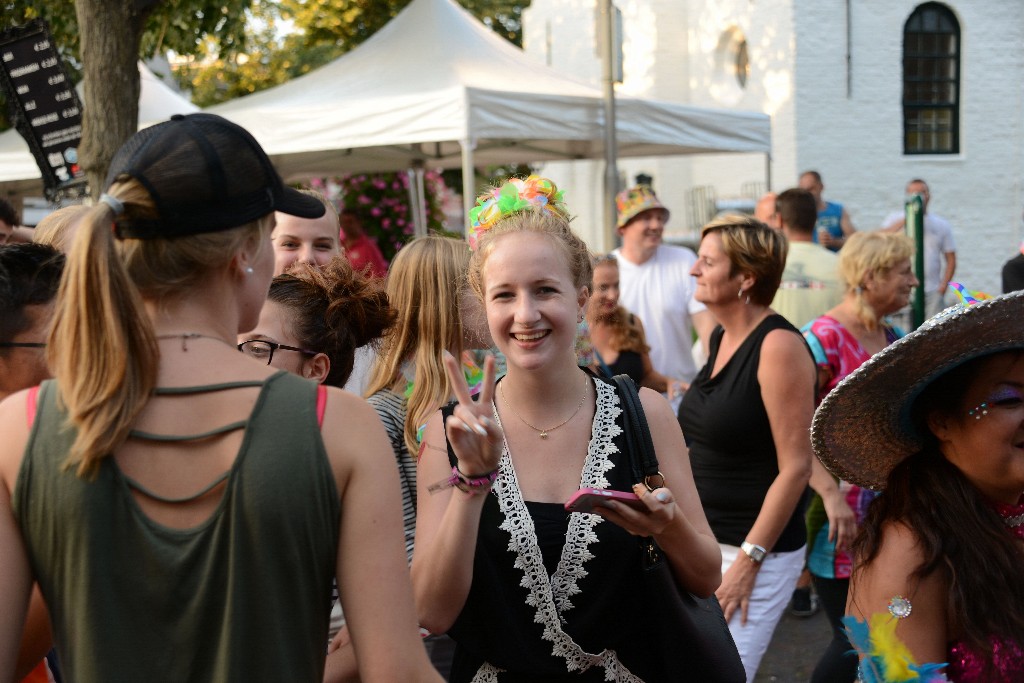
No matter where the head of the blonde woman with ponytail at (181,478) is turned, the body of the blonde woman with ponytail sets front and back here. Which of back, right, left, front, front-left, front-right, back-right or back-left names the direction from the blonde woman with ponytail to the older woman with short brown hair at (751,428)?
front-right

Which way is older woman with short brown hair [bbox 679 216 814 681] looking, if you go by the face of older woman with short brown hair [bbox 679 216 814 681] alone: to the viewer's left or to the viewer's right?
to the viewer's left

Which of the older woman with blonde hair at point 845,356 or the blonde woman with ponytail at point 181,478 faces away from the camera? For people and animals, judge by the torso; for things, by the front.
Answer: the blonde woman with ponytail

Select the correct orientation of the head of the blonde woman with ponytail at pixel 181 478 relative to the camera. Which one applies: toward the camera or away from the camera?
away from the camera

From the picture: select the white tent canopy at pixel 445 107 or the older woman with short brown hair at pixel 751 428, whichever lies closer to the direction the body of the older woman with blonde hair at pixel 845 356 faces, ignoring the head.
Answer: the older woman with short brown hair

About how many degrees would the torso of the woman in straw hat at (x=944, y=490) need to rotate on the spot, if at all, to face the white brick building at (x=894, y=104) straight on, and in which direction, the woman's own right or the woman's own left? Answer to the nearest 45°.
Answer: approximately 135° to the woman's own left

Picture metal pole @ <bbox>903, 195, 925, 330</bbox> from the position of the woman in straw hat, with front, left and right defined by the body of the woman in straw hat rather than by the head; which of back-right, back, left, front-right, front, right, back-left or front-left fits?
back-left

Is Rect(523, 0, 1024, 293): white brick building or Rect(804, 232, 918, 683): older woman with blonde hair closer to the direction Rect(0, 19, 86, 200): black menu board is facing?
the older woman with blonde hair

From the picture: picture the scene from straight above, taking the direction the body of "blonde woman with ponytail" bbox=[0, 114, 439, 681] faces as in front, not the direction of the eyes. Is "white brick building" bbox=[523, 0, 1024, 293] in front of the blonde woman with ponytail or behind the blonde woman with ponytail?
in front

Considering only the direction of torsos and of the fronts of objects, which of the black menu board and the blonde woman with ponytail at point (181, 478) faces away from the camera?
the blonde woman with ponytail

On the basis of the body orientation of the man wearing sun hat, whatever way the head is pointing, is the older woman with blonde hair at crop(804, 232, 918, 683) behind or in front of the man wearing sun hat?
in front

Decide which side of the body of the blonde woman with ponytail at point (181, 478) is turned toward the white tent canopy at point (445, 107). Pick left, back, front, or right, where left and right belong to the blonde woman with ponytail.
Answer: front

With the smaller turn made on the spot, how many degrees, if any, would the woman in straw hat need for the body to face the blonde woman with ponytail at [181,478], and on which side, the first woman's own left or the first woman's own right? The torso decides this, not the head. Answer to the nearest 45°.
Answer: approximately 90° to the first woman's own right

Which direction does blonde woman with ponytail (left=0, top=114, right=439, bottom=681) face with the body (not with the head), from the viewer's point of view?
away from the camera
